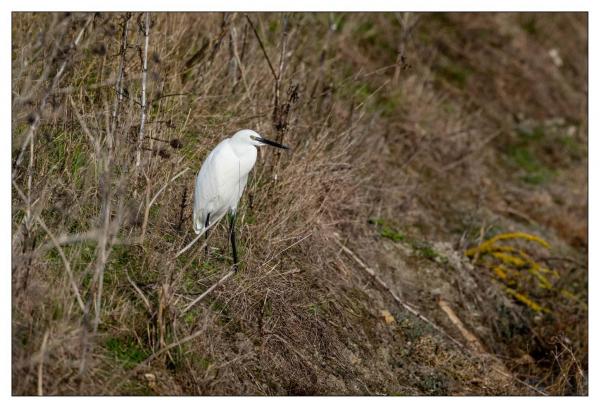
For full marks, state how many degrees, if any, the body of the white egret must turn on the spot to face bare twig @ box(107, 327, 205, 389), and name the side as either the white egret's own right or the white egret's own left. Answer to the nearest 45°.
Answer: approximately 90° to the white egret's own right

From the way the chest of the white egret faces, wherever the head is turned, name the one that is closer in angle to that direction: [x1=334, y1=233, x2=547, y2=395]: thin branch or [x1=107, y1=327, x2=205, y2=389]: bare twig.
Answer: the thin branch

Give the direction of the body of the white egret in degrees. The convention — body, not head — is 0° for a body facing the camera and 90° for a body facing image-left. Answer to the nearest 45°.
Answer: approximately 270°

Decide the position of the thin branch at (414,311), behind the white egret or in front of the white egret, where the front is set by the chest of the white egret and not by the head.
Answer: in front
